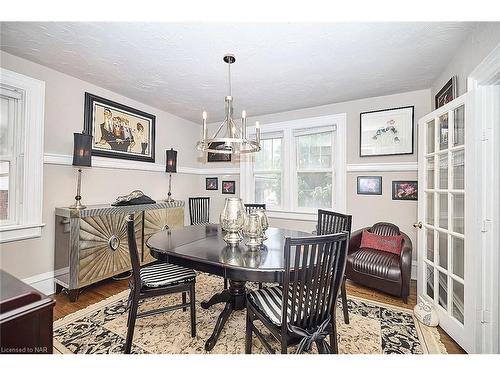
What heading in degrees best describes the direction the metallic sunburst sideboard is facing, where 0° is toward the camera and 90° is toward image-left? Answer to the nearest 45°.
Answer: approximately 315°

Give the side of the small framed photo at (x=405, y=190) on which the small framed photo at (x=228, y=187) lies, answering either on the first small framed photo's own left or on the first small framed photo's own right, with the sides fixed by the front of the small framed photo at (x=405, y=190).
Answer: on the first small framed photo's own right

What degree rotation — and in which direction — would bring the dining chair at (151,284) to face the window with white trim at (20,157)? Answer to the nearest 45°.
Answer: approximately 135° to its left

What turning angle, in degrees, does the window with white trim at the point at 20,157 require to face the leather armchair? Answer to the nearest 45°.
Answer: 0° — it already faces it

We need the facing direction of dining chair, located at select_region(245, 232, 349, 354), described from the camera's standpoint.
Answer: facing away from the viewer and to the left of the viewer

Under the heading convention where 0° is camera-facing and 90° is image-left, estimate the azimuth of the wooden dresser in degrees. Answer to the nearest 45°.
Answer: approximately 315°

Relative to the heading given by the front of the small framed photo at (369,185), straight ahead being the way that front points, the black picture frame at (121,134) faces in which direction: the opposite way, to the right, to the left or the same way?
to the left

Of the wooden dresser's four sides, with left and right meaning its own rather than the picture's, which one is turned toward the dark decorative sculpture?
left

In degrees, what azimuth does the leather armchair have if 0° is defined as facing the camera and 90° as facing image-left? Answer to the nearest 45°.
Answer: approximately 45°

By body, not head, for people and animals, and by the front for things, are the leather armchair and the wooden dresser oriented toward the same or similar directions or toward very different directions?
very different directions

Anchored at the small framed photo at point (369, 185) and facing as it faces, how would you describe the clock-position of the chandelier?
The chandelier is roughly at 1 o'clock from the small framed photo.

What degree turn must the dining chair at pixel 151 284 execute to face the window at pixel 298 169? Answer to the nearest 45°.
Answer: approximately 45° to its left
